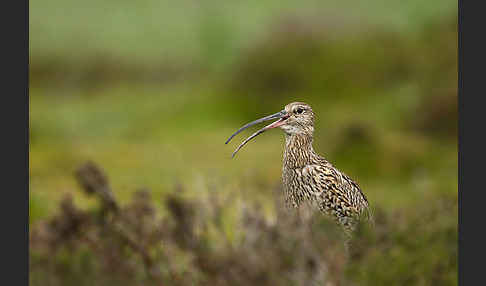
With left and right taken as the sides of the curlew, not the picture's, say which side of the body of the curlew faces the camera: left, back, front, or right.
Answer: left
